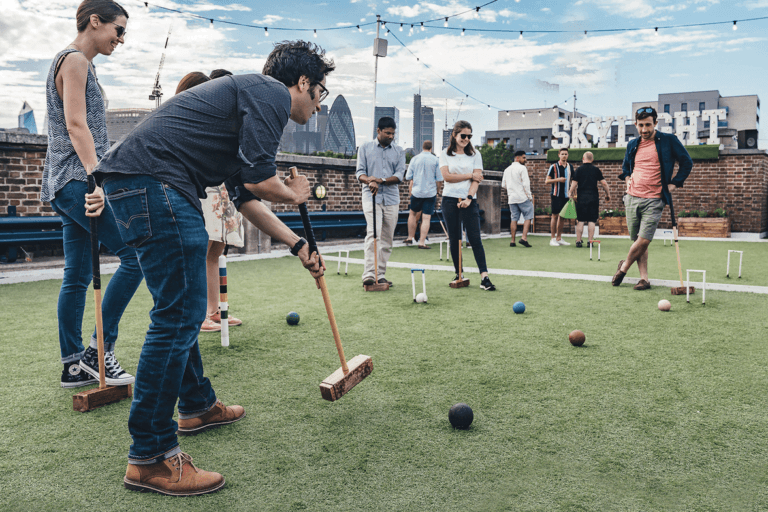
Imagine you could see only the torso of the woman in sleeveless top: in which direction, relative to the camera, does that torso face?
to the viewer's right

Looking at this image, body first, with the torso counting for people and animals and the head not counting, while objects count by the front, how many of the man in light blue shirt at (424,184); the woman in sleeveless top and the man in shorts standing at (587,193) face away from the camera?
2

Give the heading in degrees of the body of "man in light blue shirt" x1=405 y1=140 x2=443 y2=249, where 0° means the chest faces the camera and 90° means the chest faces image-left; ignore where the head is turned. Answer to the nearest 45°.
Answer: approximately 180°

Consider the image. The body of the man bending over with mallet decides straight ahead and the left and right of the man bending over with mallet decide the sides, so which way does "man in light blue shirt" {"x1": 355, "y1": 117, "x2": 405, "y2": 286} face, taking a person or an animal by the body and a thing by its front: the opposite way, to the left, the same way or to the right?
to the right

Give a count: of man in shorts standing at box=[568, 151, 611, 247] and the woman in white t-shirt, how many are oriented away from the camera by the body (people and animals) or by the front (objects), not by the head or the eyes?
1

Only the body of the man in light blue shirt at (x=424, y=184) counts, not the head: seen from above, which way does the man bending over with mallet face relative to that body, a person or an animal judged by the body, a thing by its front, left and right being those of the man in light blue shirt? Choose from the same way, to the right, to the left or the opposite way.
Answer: to the right

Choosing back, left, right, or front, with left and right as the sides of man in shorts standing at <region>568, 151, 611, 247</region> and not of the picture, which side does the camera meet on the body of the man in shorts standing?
back

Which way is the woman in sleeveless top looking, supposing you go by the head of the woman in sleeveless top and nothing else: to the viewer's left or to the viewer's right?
to the viewer's right

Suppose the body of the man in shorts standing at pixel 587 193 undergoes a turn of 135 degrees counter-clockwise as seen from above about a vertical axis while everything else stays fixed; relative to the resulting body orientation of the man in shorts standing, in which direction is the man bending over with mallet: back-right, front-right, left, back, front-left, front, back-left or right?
front-left

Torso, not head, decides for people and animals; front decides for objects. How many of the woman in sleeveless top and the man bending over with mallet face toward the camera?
0

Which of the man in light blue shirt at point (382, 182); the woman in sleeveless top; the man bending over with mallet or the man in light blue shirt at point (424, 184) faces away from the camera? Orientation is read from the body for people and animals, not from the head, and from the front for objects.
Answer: the man in light blue shirt at point (424, 184)

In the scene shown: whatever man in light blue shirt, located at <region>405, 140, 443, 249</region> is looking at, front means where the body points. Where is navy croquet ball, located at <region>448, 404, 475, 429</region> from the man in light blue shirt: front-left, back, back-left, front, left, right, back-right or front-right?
back

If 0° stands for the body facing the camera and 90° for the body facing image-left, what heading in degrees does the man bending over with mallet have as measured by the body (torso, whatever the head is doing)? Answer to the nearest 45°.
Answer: approximately 270°

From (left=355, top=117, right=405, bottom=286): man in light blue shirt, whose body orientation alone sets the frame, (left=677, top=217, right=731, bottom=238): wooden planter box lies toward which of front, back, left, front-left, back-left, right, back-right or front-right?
back-left
